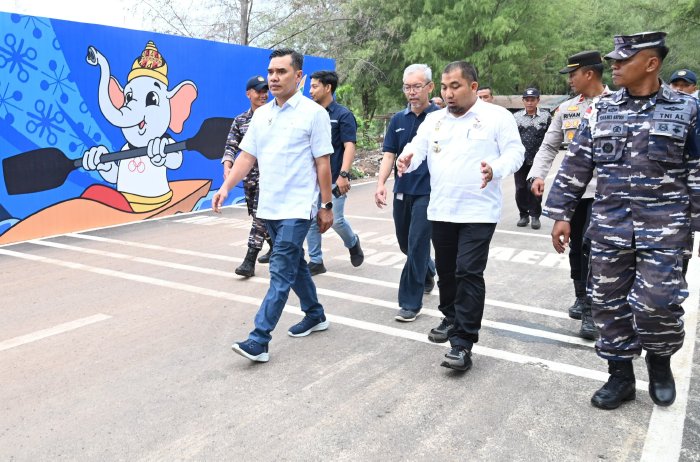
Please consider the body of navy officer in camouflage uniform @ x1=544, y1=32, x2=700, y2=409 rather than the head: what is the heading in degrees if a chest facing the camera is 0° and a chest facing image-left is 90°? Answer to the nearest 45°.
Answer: approximately 0°

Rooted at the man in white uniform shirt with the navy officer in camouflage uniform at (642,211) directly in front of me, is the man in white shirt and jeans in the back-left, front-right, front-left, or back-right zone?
back-right

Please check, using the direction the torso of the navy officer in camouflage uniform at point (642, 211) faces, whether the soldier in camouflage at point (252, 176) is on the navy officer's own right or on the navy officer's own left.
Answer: on the navy officer's own right

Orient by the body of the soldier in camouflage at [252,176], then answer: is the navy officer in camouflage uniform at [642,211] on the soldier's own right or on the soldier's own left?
on the soldier's own left

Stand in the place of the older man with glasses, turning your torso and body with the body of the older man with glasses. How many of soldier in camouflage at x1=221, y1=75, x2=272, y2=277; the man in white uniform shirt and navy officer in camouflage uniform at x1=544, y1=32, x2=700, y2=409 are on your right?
1

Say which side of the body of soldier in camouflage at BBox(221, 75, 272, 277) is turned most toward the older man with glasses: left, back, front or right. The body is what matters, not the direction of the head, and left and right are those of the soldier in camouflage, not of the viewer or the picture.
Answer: left

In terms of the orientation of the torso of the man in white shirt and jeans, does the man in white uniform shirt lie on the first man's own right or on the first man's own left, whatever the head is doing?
on the first man's own left

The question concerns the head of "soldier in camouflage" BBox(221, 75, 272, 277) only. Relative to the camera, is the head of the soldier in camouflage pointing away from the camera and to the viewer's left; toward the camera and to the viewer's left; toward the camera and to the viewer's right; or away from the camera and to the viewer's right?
toward the camera and to the viewer's right

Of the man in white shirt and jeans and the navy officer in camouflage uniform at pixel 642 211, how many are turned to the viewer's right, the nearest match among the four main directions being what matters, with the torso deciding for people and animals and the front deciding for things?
0

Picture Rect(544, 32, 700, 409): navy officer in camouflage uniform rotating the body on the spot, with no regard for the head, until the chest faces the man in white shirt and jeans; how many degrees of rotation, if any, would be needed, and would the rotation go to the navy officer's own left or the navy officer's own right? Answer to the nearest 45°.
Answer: approximately 90° to the navy officer's own right
